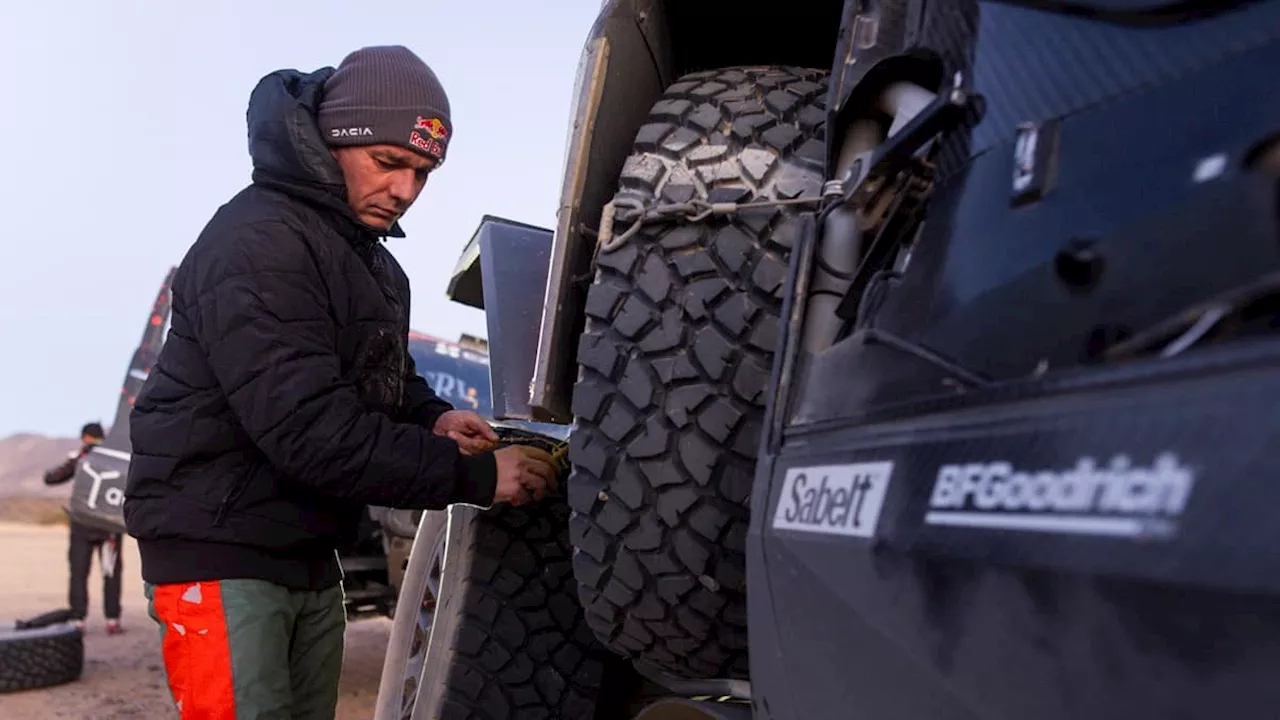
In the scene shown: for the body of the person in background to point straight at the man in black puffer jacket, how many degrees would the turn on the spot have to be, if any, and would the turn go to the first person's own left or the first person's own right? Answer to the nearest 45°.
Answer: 0° — they already face them

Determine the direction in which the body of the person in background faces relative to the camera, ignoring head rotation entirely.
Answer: toward the camera

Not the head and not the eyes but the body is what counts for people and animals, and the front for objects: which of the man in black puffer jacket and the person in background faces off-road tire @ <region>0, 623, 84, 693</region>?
the person in background

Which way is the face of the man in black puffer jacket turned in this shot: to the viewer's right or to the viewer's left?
to the viewer's right

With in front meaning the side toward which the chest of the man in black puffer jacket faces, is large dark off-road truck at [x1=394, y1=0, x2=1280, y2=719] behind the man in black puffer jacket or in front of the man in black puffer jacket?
in front

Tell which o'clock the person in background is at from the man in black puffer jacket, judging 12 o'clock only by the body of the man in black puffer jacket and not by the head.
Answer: The person in background is roughly at 7 o'clock from the man in black puffer jacket.

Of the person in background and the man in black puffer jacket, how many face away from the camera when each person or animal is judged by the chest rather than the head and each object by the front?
0

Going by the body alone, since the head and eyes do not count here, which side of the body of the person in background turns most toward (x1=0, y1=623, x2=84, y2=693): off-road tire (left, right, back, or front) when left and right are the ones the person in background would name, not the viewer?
front

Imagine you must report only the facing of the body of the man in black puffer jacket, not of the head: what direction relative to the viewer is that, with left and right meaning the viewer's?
facing the viewer and to the right of the viewer
